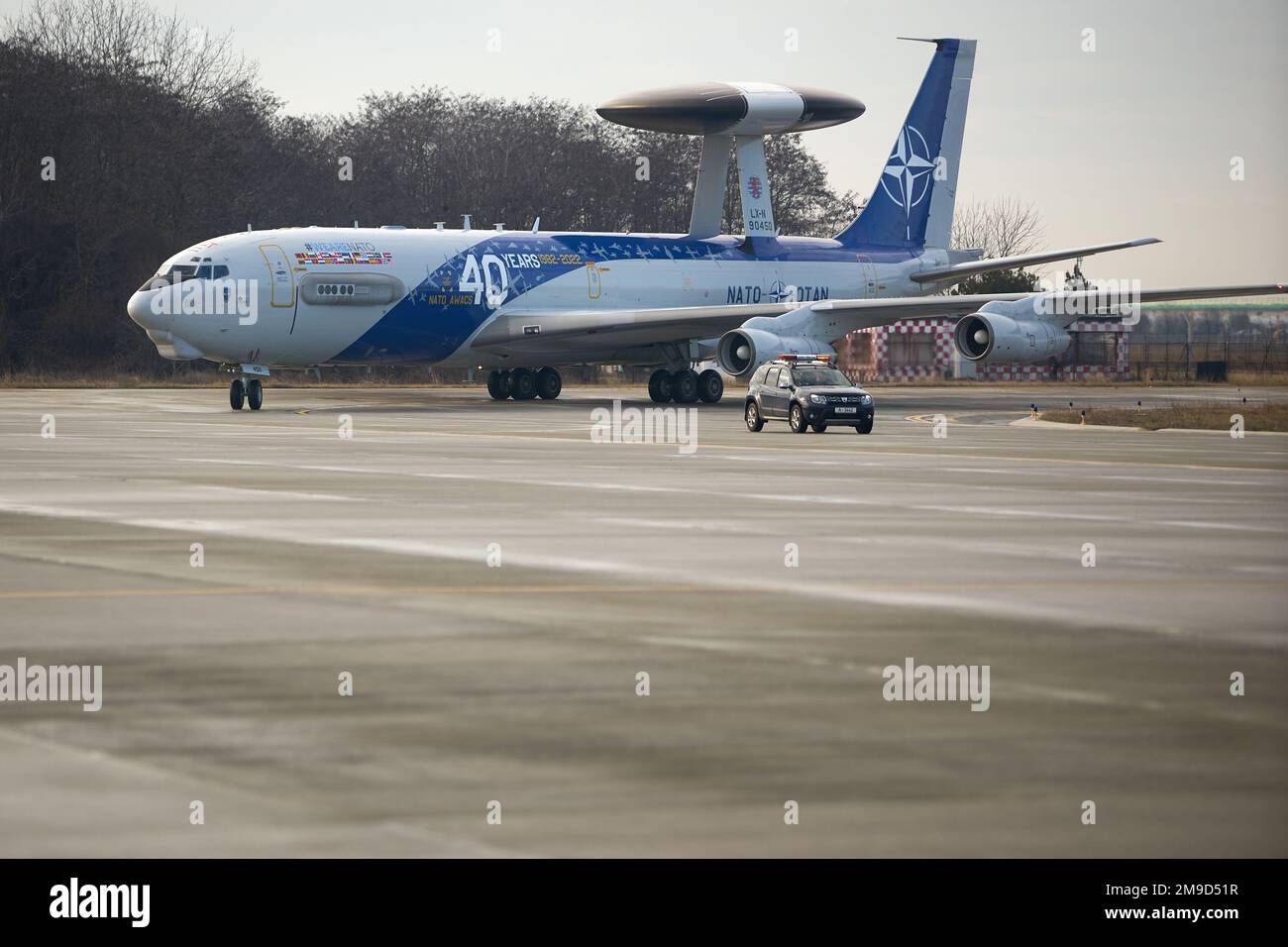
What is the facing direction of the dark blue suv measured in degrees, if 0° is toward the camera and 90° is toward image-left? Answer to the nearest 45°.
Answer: approximately 315°
